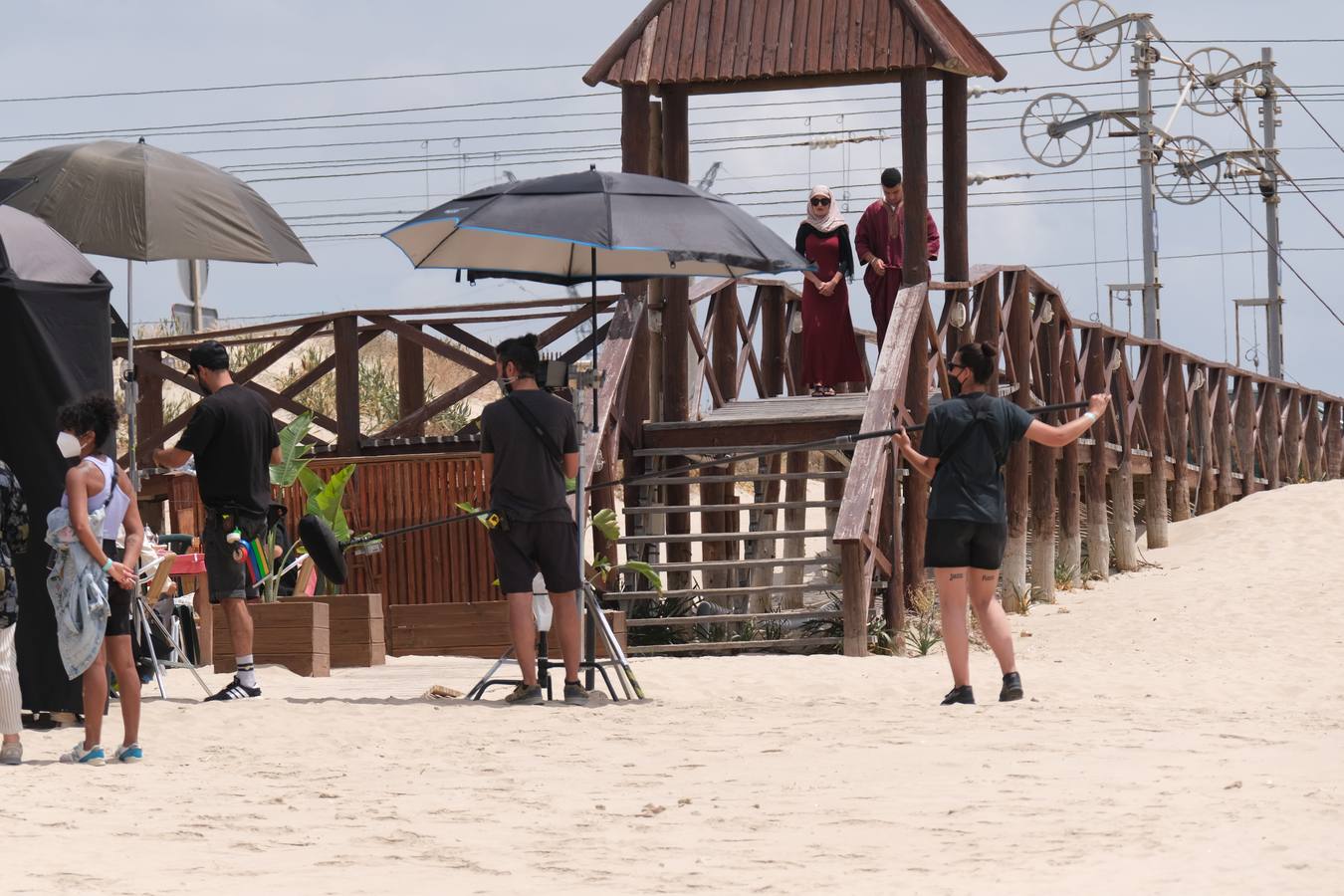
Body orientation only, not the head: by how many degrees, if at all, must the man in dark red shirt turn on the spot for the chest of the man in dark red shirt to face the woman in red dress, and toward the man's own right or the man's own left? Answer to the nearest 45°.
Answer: approximately 135° to the man's own right

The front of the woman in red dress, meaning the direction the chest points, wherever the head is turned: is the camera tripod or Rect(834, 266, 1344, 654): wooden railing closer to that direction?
the camera tripod

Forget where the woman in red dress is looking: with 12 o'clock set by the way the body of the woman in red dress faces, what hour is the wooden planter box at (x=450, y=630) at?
The wooden planter box is roughly at 1 o'clock from the woman in red dress.

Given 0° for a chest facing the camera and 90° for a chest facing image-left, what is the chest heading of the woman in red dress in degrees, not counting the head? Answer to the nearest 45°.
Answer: approximately 0°

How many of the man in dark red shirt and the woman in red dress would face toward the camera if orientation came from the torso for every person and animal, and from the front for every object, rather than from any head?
2

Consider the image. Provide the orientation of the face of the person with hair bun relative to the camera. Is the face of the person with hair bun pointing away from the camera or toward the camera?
away from the camera

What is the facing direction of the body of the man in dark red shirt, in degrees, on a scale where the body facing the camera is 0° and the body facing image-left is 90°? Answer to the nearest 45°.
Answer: approximately 0°

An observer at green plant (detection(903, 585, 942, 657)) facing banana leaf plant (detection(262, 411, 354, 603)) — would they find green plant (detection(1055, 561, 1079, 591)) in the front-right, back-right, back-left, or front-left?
back-right

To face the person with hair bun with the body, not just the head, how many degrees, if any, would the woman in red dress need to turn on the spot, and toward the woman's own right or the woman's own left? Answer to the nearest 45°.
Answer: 0° — they already face them
